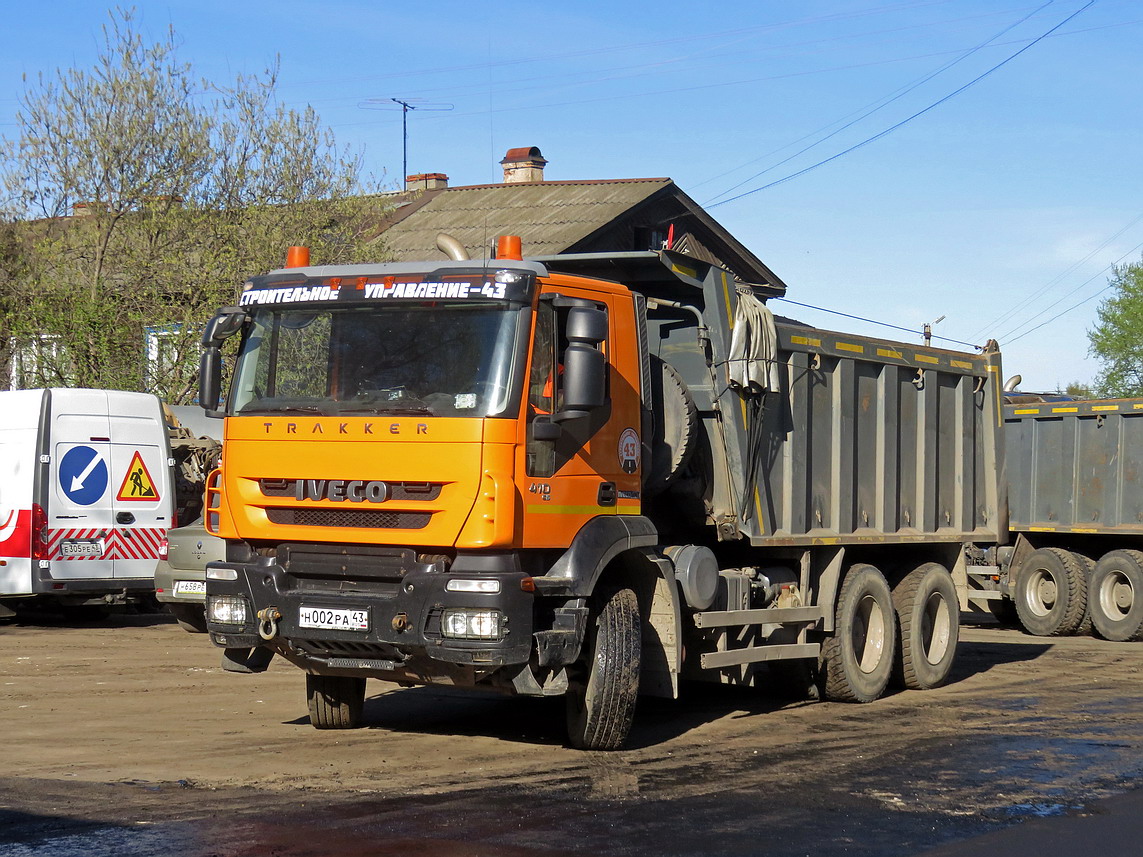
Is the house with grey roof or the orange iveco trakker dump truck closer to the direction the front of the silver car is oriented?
the house with grey roof

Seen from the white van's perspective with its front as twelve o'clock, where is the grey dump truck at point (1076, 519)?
The grey dump truck is roughly at 5 o'clock from the white van.

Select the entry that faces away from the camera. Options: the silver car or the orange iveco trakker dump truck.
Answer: the silver car

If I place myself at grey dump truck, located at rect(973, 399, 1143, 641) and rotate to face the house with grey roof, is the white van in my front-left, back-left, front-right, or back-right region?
front-left

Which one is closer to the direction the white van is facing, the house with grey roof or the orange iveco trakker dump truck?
the house with grey roof

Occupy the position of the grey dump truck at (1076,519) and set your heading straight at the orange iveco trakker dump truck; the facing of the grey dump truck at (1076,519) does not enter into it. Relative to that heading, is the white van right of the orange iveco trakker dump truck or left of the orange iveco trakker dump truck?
right

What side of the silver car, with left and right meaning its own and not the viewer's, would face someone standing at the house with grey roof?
front

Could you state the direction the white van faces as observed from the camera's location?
facing away from the viewer and to the left of the viewer

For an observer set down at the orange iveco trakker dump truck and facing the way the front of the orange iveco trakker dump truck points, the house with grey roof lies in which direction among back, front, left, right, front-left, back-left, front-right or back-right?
back-right

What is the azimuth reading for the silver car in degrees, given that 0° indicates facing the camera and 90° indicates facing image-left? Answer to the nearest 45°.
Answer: approximately 180°

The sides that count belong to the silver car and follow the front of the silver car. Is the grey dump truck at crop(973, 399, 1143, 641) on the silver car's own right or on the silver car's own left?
on the silver car's own right

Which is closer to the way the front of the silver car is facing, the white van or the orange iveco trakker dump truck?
the white van

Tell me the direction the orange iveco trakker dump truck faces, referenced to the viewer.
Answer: facing the viewer and to the left of the viewer

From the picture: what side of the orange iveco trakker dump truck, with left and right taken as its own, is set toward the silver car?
right

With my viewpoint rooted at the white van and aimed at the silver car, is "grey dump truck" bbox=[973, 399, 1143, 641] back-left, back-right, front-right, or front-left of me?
front-left
